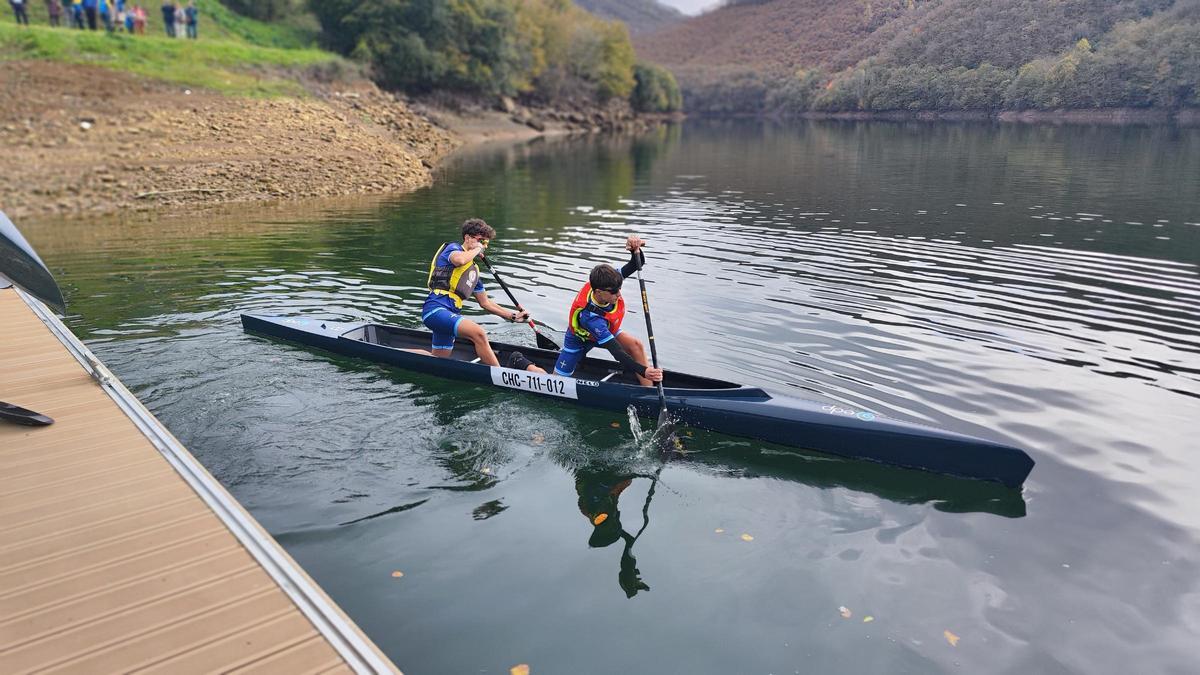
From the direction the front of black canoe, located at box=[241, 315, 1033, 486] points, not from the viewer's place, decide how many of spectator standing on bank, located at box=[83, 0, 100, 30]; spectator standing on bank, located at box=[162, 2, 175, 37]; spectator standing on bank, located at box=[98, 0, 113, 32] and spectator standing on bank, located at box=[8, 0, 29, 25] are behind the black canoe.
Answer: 4

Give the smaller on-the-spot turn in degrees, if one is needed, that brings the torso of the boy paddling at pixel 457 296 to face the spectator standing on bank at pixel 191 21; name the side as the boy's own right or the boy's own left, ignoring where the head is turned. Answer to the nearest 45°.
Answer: approximately 135° to the boy's own left

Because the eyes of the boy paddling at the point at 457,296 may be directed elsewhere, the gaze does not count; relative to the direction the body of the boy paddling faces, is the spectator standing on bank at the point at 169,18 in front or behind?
behind

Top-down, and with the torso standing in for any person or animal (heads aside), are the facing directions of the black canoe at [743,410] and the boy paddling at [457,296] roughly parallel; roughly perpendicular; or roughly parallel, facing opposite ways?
roughly parallel

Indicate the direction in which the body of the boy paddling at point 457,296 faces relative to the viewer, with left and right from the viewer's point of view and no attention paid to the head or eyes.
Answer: facing the viewer and to the right of the viewer

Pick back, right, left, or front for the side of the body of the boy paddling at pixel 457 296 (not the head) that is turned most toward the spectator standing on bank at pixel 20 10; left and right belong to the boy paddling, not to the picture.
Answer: back

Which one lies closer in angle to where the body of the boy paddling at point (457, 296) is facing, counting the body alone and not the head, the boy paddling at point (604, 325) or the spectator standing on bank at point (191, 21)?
the boy paddling

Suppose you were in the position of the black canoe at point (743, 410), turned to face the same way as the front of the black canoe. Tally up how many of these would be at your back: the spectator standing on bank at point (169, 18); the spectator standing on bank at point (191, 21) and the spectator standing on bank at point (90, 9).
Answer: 3

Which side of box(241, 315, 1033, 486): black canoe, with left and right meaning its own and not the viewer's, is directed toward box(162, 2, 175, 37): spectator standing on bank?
back

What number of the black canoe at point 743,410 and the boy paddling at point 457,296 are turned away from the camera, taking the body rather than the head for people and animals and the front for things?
0

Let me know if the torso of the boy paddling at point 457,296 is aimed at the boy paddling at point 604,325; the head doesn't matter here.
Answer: yes

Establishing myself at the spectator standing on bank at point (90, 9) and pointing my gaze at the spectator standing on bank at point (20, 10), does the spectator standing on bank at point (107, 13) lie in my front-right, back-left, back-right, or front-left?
back-left

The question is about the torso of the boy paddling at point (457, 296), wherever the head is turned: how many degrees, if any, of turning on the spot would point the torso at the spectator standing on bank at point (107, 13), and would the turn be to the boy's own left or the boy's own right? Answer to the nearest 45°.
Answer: approximately 180°

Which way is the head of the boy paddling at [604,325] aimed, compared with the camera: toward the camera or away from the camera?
toward the camera

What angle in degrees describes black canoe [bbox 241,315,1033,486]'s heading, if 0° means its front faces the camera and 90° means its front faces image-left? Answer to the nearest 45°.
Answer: approximately 315°

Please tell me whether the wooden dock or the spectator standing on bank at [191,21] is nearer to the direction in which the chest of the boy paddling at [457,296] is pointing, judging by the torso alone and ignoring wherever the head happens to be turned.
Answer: the wooden dock
